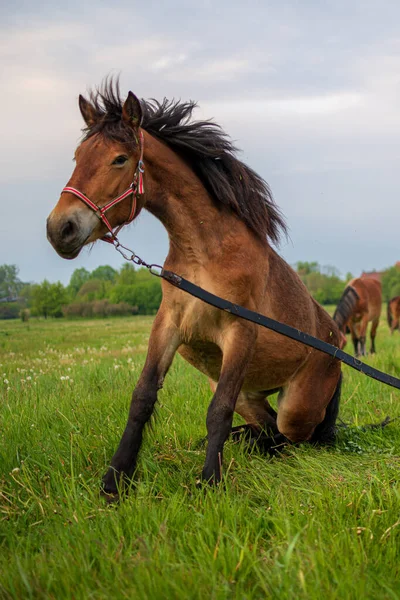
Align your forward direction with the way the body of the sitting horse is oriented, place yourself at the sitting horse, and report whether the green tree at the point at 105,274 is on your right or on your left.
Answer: on your right

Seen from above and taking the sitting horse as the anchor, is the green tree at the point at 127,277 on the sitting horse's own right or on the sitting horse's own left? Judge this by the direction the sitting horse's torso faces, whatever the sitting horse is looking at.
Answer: on the sitting horse's own right

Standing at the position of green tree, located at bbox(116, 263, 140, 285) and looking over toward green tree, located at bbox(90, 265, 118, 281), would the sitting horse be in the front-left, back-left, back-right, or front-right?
back-left

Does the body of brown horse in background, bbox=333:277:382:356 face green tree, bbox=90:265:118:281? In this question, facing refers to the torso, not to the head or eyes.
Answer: no

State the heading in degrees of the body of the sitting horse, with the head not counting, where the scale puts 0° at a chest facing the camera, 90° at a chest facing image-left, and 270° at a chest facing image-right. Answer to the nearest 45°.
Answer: approximately 45°

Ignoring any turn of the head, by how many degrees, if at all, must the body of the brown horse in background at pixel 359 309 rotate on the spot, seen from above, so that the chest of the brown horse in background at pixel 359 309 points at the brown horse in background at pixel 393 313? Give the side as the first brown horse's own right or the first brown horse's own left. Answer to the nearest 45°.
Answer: approximately 135° to the first brown horse's own right

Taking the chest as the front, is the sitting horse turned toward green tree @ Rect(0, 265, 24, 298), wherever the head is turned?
no

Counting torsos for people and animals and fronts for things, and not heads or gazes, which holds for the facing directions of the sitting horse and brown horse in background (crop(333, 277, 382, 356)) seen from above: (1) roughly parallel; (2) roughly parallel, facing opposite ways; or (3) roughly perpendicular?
roughly parallel

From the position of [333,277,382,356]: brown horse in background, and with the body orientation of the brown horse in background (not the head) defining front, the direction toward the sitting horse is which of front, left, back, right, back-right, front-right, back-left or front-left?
front-left

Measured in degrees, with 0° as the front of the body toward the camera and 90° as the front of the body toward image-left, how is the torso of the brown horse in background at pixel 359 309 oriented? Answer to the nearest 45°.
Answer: approximately 45°

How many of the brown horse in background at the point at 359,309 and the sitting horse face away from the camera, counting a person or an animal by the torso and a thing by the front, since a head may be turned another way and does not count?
0

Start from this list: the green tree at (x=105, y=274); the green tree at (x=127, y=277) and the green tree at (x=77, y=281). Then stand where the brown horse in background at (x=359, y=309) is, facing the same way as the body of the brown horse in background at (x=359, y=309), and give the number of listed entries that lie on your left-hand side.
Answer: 0

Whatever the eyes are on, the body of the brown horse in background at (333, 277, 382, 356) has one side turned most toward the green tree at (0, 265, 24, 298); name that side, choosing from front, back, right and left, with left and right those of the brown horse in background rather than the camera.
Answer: right

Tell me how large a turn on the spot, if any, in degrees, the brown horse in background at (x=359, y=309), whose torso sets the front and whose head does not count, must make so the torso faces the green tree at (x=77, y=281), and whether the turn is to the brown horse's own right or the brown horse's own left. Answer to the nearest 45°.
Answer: approximately 45° to the brown horse's own right

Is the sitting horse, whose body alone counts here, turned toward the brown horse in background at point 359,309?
no
